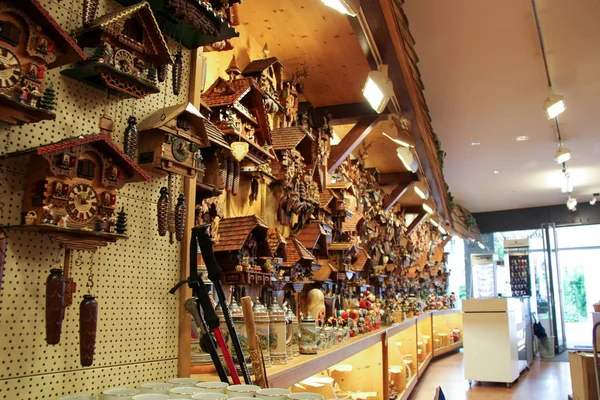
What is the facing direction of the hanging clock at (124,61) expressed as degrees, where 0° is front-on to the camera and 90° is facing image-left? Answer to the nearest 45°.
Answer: approximately 315°

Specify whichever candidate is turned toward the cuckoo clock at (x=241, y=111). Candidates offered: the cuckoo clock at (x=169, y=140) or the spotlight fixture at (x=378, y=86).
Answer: the spotlight fixture

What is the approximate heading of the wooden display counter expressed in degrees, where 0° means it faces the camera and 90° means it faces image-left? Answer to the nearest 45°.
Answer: approximately 315°

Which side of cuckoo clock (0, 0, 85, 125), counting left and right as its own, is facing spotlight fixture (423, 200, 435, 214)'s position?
left

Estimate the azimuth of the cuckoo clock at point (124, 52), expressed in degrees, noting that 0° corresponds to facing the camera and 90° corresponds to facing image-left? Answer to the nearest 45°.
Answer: approximately 315°

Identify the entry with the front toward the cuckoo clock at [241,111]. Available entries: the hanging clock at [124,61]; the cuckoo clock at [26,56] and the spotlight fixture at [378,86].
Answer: the spotlight fixture

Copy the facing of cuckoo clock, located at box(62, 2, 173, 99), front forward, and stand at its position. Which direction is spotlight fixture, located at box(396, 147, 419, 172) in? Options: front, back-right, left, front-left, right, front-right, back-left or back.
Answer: left

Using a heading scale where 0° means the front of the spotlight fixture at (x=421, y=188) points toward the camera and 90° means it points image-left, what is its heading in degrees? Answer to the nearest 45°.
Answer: approximately 45°
